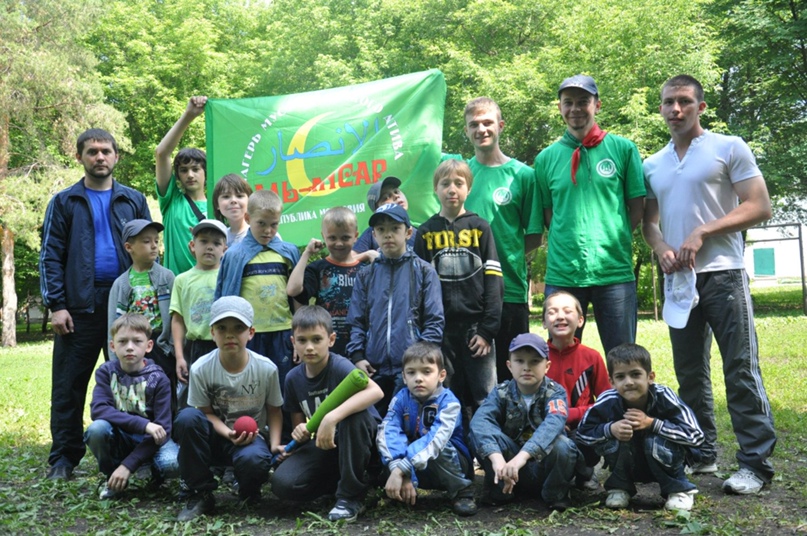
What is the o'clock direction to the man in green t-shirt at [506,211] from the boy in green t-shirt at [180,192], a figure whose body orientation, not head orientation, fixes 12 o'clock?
The man in green t-shirt is roughly at 10 o'clock from the boy in green t-shirt.

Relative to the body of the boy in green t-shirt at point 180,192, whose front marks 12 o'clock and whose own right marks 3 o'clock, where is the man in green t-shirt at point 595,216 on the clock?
The man in green t-shirt is roughly at 10 o'clock from the boy in green t-shirt.

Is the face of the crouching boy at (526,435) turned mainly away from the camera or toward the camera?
toward the camera

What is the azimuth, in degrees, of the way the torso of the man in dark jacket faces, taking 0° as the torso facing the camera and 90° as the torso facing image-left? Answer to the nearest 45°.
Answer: approximately 0°

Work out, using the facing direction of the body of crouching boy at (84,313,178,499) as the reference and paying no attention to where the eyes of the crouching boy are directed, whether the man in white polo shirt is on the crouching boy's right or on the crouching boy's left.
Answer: on the crouching boy's left

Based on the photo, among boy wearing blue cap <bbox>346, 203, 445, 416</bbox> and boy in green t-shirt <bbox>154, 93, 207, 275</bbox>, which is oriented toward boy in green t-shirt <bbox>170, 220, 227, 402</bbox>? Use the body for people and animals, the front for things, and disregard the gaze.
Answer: boy in green t-shirt <bbox>154, 93, 207, 275</bbox>

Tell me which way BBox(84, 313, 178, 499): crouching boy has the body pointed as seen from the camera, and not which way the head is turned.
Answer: toward the camera

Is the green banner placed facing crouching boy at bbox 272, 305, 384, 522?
yes

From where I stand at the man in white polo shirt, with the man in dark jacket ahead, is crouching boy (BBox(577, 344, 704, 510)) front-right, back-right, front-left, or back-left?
front-left

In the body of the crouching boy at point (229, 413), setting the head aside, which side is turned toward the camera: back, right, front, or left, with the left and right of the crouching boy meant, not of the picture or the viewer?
front

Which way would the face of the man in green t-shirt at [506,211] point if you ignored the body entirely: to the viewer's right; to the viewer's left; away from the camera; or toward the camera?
toward the camera

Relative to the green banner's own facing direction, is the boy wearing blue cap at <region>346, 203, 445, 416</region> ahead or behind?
ahead

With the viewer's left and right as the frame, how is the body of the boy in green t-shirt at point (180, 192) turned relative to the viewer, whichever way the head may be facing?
facing the viewer

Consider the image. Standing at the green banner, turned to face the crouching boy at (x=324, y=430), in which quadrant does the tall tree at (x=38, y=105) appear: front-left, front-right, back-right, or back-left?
back-right

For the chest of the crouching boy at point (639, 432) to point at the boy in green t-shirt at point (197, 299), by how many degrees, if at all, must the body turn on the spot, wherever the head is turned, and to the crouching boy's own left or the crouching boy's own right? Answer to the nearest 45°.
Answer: approximately 90° to the crouching boy's own right

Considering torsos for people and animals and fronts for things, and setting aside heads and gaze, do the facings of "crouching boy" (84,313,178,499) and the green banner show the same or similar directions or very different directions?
same or similar directions

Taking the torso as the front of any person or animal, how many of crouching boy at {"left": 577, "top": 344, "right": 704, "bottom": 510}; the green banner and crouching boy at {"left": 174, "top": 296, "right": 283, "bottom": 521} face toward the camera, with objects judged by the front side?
3

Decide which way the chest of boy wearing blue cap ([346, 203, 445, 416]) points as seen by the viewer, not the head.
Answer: toward the camera
